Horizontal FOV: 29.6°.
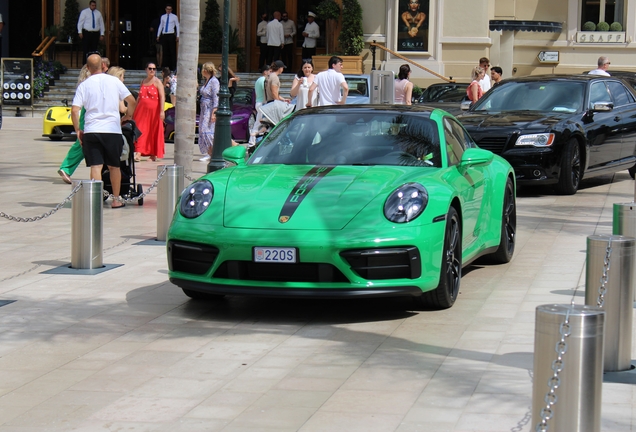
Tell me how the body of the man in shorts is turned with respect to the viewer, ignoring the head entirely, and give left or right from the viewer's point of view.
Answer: facing away from the viewer

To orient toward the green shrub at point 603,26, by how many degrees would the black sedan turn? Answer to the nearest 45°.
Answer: approximately 135° to its right

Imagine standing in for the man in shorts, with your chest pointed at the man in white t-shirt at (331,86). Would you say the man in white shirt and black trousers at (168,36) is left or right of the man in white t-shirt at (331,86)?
left

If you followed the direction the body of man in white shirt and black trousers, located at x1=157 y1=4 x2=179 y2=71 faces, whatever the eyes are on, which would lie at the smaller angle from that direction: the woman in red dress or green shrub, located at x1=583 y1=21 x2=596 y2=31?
the woman in red dress

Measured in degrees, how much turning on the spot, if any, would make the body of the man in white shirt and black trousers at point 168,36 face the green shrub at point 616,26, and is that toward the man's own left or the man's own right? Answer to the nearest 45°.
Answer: approximately 90° to the man's own left

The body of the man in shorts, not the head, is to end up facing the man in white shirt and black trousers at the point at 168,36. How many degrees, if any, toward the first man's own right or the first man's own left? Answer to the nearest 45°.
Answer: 0° — they already face them

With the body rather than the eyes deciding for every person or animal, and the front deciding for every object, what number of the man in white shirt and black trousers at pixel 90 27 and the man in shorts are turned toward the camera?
1

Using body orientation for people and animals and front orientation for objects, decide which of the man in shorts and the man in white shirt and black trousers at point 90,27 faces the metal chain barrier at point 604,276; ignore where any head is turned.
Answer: the man in white shirt and black trousers

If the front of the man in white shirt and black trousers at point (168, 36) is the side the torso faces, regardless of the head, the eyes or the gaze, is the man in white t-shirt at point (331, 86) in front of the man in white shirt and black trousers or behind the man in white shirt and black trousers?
in front

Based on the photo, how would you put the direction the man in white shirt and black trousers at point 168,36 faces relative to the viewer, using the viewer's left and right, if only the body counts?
facing the viewer

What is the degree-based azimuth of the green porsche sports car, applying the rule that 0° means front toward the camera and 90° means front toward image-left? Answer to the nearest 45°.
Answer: approximately 45°

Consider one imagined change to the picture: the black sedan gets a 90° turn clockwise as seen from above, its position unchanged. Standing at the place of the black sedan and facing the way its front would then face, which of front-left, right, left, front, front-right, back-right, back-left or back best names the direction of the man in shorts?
left

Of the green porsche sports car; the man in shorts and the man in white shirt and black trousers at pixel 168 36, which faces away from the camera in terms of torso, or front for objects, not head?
the man in shorts

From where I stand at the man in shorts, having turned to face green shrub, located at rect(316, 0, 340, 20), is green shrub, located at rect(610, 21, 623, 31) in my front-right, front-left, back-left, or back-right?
front-right

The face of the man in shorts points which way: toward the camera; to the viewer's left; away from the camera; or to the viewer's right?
away from the camera

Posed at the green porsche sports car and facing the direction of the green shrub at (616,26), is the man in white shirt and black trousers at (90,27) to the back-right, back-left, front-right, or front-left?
front-left

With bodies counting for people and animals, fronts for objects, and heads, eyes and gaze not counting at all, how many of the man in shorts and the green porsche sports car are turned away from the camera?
1
